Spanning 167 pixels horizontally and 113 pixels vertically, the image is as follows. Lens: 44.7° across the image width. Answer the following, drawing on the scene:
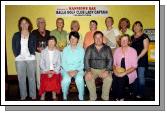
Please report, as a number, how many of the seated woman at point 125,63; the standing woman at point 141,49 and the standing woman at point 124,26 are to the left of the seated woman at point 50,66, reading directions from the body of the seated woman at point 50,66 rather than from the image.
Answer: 3

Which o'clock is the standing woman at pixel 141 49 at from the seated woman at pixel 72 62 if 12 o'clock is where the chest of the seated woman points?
The standing woman is roughly at 9 o'clock from the seated woman.

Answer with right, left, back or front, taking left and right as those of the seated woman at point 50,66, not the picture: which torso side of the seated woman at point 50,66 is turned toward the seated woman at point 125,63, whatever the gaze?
left

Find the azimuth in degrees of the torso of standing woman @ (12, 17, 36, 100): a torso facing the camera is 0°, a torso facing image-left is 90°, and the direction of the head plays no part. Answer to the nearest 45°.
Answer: approximately 0°

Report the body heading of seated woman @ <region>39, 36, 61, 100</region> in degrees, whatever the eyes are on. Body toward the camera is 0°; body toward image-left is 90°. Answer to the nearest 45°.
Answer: approximately 0°

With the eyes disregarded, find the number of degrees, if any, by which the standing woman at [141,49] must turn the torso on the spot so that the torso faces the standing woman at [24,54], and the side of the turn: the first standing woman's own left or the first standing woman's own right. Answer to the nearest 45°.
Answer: approximately 45° to the first standing woman's own right

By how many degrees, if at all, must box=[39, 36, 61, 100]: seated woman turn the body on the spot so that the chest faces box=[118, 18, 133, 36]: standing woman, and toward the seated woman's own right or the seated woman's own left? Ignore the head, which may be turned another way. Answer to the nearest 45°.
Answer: approximately 90° to the seated woman's own left

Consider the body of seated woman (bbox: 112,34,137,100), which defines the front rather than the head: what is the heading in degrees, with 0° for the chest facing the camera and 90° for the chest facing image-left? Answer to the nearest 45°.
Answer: approximately 45°
